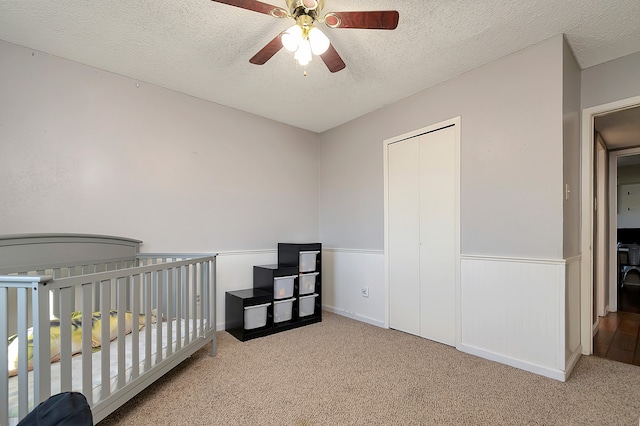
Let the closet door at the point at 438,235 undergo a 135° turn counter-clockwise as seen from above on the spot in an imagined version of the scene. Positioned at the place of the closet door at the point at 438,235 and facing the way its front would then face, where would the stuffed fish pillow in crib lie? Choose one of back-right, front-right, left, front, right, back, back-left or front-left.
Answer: back-right

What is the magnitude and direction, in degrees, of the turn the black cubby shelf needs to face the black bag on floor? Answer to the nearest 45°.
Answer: approximately 45° to its right

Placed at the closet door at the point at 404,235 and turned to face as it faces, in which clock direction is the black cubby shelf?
The black cubby shelf is roughly at 1 o'clock from the closet door.

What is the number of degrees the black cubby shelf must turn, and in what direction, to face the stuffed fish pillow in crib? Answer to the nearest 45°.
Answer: approximately 90° to its right

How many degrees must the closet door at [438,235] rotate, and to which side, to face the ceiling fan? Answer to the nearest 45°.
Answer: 0° — it already faces it

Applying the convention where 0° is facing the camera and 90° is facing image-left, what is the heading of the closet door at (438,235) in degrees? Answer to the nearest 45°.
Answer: approximately 45°

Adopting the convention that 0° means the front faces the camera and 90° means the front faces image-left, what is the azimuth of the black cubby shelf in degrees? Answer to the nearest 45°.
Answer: approximately 315°

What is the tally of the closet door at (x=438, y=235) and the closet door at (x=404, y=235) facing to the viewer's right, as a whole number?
0

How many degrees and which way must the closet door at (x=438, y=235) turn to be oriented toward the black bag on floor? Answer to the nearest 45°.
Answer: approximately 45° to its left

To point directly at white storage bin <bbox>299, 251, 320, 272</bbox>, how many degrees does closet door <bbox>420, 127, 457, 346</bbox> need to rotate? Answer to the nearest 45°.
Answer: approximately 45° to its right

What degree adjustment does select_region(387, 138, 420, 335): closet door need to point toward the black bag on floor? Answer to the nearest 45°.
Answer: approximately 45° to its left

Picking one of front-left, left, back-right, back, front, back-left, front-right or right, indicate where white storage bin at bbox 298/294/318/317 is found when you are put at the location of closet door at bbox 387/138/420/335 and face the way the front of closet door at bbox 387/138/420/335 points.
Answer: front-right
